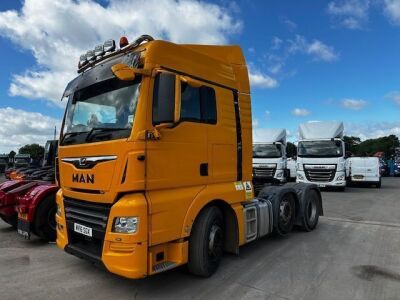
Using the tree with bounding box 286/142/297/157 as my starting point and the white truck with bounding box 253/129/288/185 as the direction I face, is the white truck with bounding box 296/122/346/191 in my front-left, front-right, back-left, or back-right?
front-left

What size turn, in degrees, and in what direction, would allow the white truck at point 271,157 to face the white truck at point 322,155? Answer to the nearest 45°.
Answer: approximately 90° to its left

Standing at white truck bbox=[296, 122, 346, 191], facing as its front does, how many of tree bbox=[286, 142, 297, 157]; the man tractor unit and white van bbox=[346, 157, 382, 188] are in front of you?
1

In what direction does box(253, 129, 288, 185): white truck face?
toward the camera

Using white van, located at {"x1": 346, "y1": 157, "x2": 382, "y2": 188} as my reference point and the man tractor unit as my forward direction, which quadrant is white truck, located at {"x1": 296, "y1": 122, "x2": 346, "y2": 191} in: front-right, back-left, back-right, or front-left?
front-right

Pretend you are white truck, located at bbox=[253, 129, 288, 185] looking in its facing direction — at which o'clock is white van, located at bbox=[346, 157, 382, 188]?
white van, located at bbox=[346, 157, 382, 188] is roughly at 8 o'clock from white truck, located at bbox=[253, 129, 288, 185].

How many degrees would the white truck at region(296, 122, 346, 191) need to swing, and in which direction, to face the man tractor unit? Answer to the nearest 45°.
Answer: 0° — it already faces it

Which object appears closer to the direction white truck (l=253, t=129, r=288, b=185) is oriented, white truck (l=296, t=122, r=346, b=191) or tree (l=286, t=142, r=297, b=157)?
the white truck

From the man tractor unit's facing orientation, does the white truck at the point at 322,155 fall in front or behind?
behind

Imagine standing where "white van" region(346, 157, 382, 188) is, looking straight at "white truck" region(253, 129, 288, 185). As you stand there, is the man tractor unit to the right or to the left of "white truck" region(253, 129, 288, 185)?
left

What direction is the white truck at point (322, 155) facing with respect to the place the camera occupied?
facing the viewer
